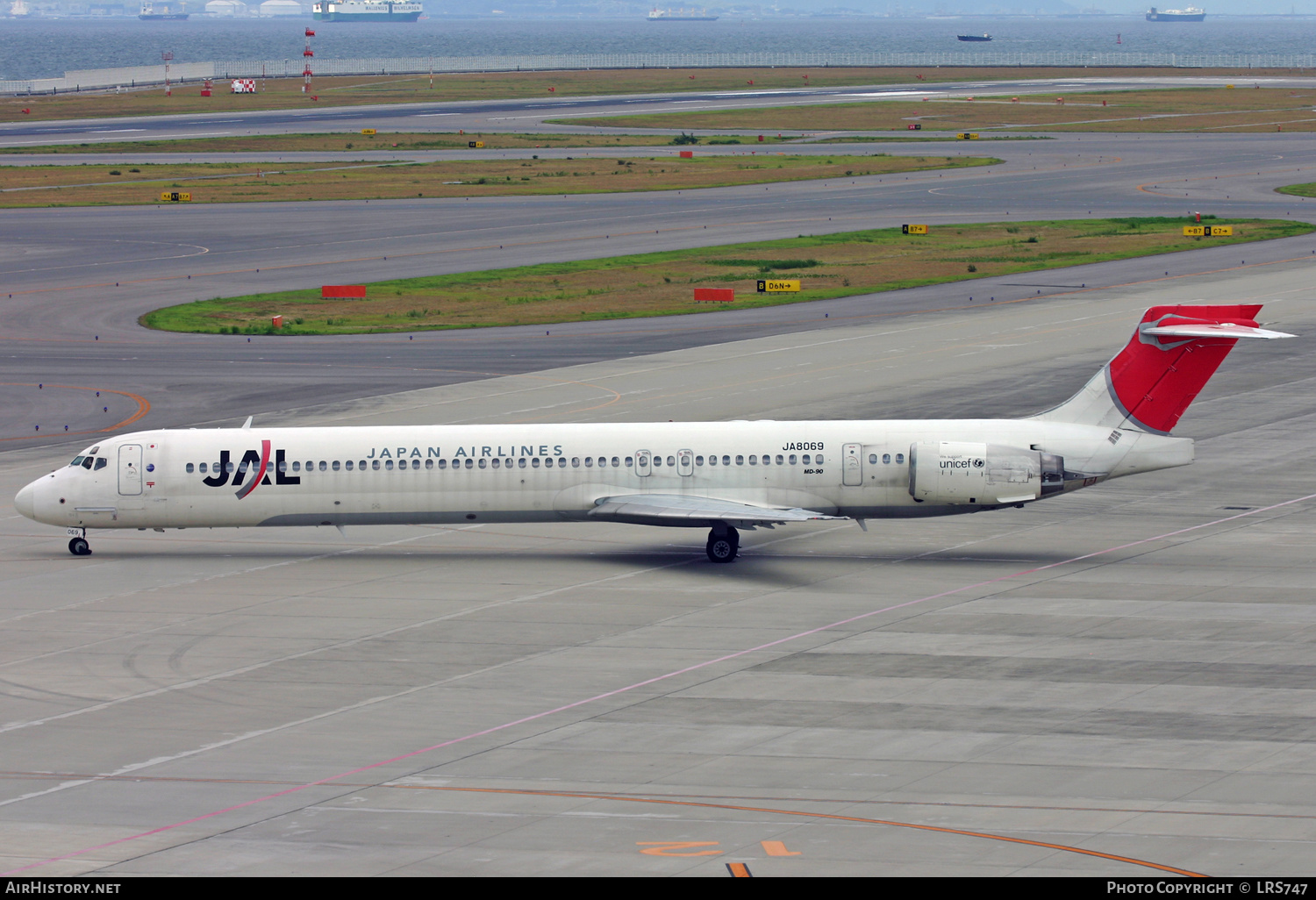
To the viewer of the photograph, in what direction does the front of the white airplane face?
facing to the left of the viewer
